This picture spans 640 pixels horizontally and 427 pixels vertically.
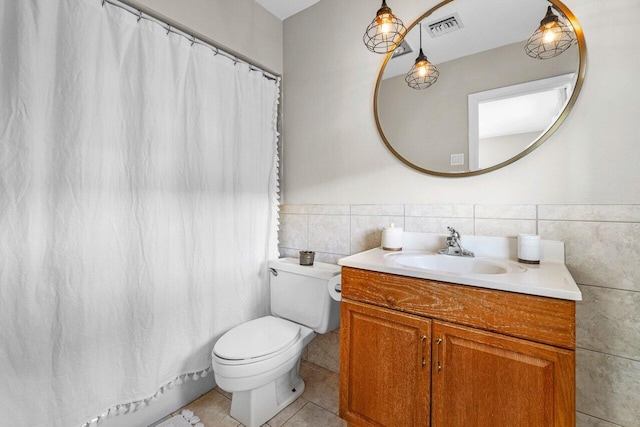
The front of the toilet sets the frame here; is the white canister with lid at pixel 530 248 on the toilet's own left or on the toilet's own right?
on the toilet's own left

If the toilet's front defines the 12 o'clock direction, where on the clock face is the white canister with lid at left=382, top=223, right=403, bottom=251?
The white canister with lid is roughly at 8 o'clock from the toilet.

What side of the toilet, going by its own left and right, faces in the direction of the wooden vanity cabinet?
left

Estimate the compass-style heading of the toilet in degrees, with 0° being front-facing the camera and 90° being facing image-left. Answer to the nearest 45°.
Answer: approximately 45°
